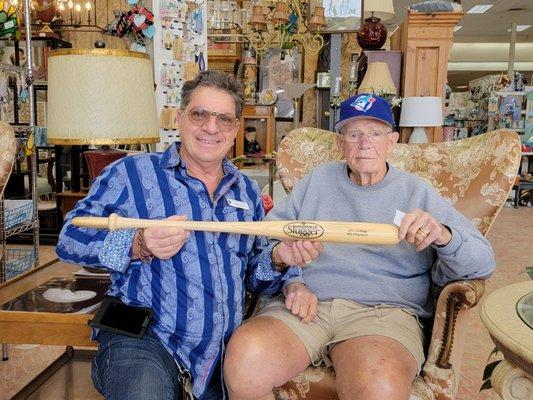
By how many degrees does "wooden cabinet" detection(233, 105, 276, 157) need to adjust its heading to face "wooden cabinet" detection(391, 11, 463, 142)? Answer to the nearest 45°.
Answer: approximately 45° to its left

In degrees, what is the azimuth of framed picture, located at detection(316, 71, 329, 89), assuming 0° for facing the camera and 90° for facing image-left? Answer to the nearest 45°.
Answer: approximately 0°

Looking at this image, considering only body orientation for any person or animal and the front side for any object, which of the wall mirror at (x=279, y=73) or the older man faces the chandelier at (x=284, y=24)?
the wall mirror

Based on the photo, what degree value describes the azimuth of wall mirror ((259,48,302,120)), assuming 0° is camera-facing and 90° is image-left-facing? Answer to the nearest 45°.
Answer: approximately 0°

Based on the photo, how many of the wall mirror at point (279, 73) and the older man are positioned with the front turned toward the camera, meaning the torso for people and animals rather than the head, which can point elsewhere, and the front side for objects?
2

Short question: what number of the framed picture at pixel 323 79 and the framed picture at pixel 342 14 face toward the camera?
2

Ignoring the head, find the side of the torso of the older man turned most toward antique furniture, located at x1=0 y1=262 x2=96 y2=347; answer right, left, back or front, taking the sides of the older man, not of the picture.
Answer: right
